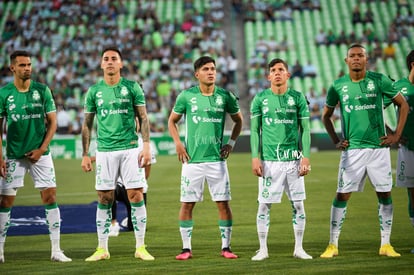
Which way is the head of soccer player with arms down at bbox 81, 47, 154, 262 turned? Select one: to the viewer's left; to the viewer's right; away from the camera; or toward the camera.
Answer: toward the camera

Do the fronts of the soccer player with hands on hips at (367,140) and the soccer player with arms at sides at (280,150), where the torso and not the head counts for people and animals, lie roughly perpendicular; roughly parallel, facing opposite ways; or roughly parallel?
roughly parallel

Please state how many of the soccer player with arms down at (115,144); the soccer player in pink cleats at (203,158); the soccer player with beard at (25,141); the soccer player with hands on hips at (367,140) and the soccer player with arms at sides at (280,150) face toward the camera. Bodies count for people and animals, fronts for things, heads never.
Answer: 5

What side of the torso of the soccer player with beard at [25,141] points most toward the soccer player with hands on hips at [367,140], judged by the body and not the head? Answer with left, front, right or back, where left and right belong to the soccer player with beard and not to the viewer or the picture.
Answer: left

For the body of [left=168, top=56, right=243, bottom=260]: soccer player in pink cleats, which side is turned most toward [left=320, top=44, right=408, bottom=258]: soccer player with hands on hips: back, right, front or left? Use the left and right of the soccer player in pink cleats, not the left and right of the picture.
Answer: left

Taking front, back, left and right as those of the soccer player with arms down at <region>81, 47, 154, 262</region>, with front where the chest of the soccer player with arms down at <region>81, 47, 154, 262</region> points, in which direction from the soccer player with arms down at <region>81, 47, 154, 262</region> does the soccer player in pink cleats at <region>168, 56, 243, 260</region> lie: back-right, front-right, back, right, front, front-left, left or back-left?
left

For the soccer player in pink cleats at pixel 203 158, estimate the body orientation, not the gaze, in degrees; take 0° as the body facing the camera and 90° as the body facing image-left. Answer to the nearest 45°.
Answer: approximately 0°

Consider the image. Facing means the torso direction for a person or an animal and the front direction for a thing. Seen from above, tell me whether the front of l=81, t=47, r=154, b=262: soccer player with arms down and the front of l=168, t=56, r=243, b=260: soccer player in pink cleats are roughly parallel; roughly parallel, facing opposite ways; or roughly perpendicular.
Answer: roughly parallel

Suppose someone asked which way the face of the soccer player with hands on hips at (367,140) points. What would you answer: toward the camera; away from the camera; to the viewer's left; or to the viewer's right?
toward the camera

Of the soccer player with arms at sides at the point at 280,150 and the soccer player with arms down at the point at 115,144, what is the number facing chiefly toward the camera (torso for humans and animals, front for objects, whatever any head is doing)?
2

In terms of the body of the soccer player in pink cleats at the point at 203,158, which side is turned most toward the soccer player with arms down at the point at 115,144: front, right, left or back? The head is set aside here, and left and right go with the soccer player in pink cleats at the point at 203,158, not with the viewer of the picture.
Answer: right

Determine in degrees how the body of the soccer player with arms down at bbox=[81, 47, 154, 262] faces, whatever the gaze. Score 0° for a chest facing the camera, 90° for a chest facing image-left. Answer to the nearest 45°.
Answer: approximately 0°

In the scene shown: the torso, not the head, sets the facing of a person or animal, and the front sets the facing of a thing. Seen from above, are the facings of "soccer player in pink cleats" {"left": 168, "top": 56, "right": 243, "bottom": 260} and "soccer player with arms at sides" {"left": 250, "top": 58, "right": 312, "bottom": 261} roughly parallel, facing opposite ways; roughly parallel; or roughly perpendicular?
roughly parallel

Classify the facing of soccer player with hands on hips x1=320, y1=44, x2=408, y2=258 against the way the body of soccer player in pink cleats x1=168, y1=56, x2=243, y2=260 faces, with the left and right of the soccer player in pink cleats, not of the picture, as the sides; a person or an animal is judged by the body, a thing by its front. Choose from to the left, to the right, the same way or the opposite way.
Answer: the same way

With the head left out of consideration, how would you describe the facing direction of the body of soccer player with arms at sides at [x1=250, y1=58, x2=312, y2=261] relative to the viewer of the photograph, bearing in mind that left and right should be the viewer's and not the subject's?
facing the viewer

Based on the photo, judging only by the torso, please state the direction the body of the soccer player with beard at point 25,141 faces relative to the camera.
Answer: toward the camera
